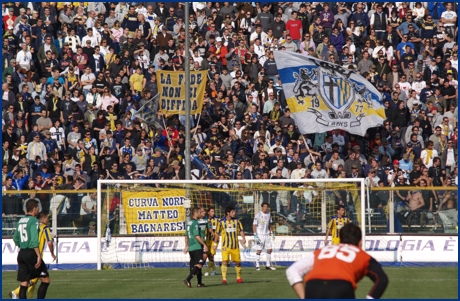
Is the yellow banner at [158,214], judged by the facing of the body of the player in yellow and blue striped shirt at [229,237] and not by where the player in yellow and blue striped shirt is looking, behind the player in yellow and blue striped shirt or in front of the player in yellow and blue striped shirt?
behind

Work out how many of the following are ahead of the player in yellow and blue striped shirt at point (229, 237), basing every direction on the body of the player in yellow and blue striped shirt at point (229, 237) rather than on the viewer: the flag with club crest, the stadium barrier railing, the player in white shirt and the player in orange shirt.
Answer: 1

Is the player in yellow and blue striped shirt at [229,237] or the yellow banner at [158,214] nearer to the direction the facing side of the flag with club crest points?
the player in yellow and blue striped shirt

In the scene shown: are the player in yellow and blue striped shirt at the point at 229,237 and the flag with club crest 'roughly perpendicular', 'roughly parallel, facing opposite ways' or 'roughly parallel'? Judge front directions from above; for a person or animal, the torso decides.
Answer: roughly parallel

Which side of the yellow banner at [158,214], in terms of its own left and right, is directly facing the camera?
front

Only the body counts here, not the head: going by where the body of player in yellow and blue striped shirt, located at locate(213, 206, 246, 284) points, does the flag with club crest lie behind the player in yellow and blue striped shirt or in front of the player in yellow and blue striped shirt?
behind

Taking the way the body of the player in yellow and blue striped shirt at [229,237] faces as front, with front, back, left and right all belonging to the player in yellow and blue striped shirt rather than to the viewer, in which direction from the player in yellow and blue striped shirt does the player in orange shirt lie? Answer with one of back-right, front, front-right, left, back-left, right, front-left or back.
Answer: front

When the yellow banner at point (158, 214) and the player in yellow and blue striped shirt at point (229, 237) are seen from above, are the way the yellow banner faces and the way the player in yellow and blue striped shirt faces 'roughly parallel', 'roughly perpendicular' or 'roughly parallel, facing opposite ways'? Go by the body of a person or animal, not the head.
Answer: roughly parallel

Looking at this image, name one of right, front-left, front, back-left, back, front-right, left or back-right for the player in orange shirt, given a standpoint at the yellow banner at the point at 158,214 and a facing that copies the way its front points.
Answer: front

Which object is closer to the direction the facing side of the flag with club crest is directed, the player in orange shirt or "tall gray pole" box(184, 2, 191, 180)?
the player in orange shirt

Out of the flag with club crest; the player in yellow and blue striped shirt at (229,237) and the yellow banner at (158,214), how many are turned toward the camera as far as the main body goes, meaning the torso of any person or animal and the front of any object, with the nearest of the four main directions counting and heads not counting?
3

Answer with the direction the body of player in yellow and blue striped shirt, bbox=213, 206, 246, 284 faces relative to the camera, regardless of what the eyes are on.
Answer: toward the camera

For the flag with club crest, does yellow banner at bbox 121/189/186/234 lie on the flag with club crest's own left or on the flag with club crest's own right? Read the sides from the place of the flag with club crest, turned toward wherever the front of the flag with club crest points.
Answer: on the flag with club crest's own right

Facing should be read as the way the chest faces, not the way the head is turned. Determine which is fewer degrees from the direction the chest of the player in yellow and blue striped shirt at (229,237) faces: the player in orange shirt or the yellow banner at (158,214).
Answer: the player in orange shirt
